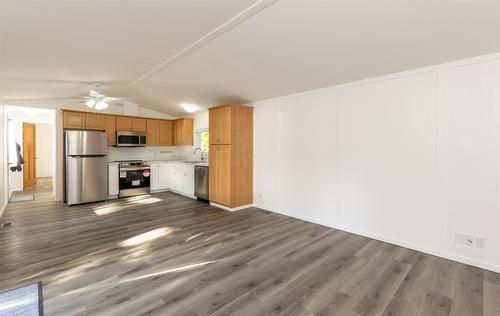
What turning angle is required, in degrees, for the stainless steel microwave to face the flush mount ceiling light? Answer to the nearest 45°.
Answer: approximately 45° to its left

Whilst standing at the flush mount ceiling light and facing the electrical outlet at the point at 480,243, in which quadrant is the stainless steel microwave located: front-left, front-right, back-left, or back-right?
back-right

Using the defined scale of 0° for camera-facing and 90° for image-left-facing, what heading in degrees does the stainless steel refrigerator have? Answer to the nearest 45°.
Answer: approximately 0°

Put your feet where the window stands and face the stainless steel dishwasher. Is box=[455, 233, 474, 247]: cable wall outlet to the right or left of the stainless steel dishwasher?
left

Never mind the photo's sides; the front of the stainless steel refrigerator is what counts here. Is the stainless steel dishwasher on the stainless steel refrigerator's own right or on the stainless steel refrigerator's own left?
on the stainless steel refrigerator's own left

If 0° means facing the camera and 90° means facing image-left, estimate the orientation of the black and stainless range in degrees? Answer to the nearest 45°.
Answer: approximately 0°

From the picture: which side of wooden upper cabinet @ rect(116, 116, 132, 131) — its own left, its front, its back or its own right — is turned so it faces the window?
left

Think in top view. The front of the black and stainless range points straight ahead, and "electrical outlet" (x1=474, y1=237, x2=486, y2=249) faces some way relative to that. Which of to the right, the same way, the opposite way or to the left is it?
to the right
